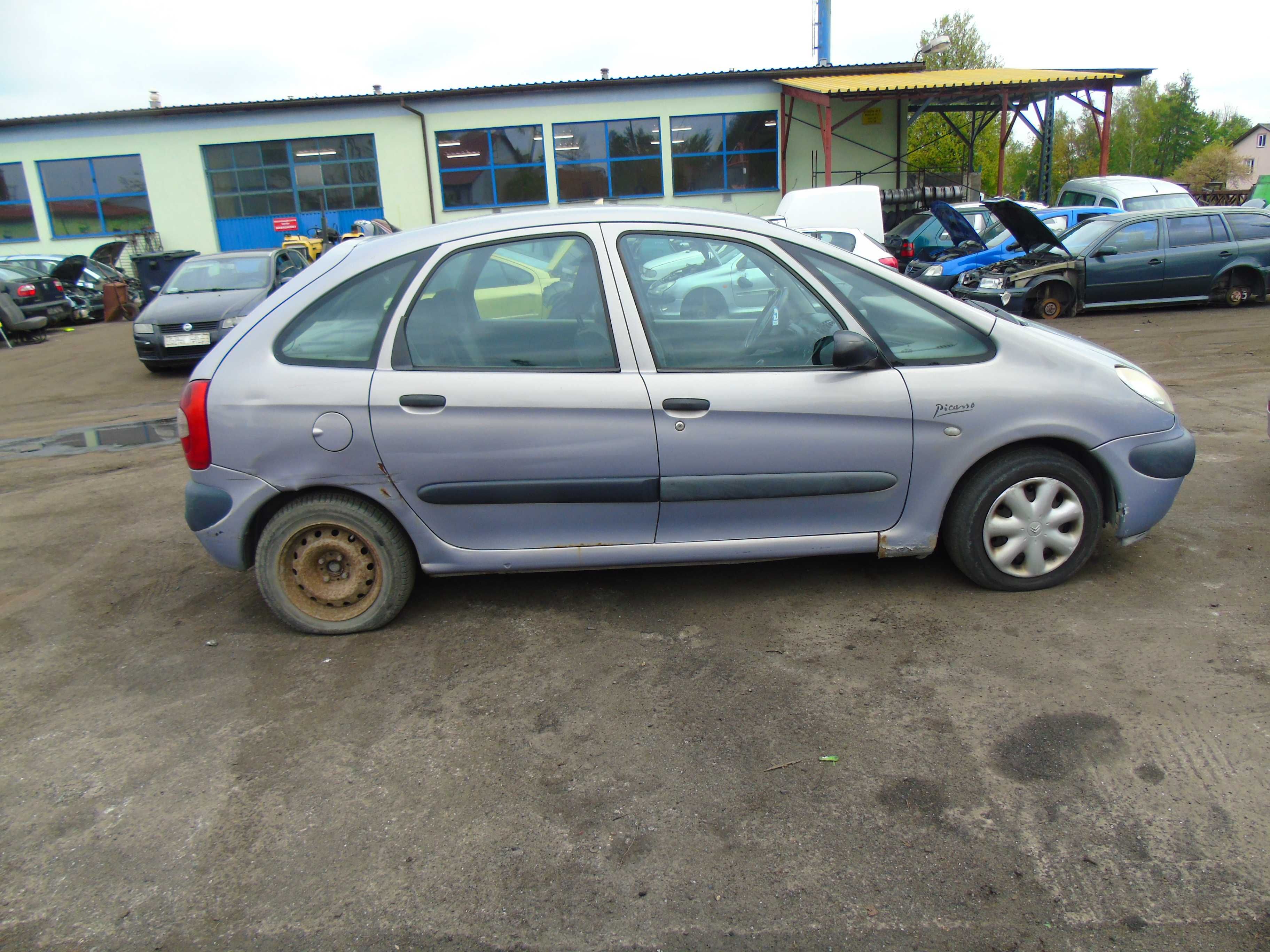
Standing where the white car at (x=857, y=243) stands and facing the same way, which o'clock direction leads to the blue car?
The blue car is roughly at 4 o'clock from the white car.

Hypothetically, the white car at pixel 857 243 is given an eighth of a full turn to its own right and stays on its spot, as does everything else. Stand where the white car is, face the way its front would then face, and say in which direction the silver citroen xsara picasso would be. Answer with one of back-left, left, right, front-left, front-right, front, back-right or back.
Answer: back-left

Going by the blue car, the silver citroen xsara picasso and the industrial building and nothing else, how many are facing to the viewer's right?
1

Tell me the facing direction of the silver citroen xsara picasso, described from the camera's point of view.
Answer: facing to the right of the viewer

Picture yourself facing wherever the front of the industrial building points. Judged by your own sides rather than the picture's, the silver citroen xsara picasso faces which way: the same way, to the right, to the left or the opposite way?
to the left

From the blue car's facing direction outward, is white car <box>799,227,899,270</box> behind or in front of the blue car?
in front

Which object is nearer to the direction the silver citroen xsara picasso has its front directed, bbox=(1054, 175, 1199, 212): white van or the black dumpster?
the white van
